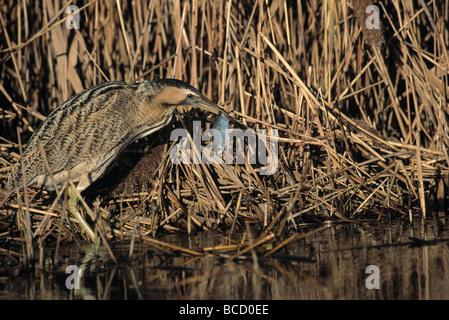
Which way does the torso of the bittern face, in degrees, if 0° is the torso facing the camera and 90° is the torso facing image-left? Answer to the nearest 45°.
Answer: approximately 270°
